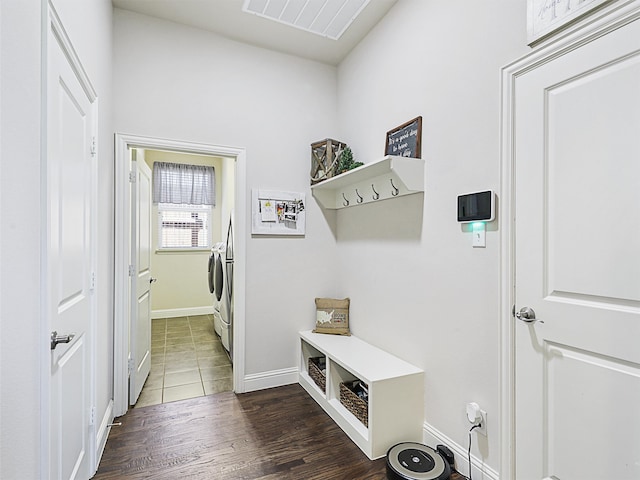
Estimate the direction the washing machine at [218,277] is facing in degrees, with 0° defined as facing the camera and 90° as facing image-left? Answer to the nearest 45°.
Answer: approximately 90°

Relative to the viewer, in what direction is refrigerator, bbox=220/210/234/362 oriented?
to the viewer's left

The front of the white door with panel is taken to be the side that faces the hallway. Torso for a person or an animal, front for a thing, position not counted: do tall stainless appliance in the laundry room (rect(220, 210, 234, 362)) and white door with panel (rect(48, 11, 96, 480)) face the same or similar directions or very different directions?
very different directions

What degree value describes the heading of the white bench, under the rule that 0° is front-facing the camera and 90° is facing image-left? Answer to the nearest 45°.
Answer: approximately 45°

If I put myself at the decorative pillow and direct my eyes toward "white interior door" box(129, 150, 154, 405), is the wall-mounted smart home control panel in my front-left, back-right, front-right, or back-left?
back-left

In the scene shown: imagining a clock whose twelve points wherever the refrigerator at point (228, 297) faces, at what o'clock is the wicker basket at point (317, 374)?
The wicker basket is roughly at 8 o'clock from the refrigerator.

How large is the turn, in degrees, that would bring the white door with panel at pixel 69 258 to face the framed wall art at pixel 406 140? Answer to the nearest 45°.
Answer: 0° — it already faces it
